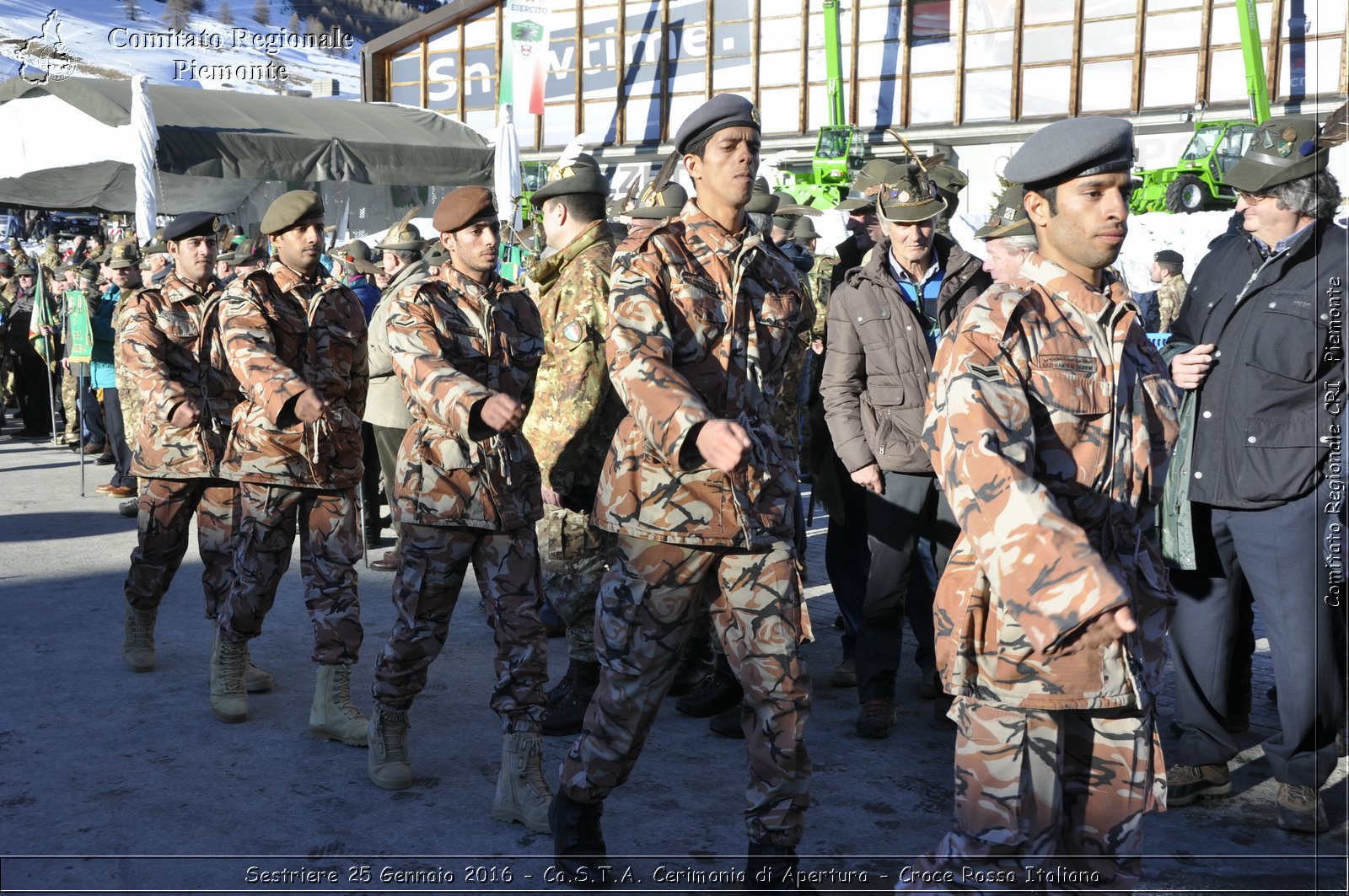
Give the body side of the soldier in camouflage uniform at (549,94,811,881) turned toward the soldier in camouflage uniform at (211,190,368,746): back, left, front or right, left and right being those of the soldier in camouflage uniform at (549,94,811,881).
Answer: back

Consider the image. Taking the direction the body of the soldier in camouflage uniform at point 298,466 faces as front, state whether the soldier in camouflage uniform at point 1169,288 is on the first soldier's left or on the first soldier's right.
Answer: on the first soldier's left

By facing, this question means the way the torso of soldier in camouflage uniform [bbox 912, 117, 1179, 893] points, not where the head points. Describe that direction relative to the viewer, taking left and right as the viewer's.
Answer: facing the viewer and to the right of the viewer

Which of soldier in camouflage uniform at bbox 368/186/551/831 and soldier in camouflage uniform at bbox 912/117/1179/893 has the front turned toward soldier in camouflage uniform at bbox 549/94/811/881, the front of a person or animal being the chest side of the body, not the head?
soldier in camouflage uniform at bbox 368/186/551/831

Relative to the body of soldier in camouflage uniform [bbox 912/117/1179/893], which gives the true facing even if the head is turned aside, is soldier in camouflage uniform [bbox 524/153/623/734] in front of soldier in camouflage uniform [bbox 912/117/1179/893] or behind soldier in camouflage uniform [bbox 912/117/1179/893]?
behind

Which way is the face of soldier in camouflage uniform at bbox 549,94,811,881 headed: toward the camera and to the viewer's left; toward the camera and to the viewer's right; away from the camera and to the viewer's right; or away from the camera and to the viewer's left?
toward the camera and to the viewer's right

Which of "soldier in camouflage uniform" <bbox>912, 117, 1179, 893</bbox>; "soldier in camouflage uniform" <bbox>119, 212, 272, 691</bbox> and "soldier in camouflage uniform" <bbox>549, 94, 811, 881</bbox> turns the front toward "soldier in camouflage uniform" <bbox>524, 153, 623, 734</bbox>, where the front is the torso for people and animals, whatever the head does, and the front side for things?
"soldier in camouflage uniform" <bbox>119, 212, 272, 691</bbox>

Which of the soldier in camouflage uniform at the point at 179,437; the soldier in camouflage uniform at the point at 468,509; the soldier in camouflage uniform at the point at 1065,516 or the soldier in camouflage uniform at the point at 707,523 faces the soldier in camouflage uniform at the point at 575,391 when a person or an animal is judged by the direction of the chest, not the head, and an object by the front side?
the soldier in camouflage uniform at the point at 179,437
